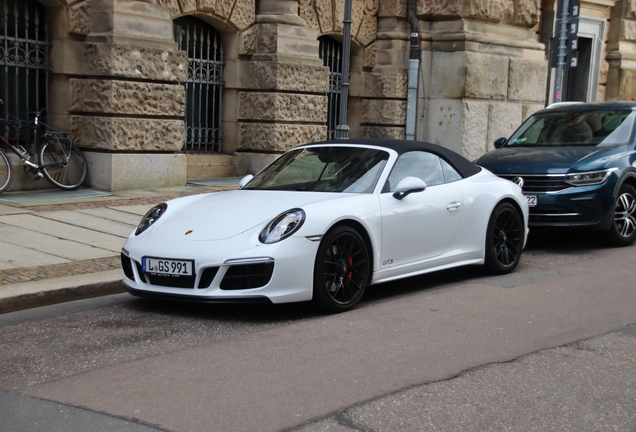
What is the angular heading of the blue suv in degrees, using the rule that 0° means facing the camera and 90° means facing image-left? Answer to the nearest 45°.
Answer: approximately 45°

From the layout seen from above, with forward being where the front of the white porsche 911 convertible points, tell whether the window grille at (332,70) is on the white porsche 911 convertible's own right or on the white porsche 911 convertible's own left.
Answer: on the white porsche 911 convertible's own right

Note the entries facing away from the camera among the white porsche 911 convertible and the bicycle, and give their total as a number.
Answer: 0

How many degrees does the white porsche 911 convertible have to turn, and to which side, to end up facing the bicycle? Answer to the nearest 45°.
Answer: approximately 90° to its right

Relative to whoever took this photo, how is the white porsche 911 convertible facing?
facing the viewer and to the left of the viewer

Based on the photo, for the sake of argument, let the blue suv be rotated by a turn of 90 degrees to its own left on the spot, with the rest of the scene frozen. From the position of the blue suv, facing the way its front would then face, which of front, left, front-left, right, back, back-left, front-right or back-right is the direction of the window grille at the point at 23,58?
back-right

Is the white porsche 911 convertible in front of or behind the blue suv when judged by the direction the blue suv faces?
in front

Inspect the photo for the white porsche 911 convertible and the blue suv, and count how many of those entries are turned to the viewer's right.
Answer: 0

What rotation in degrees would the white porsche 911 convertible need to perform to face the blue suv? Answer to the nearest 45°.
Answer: approximately 180°

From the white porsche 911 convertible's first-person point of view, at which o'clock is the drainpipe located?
The drainpipe is roughly at 5 o'clock from the white porsche 911 convertible.
